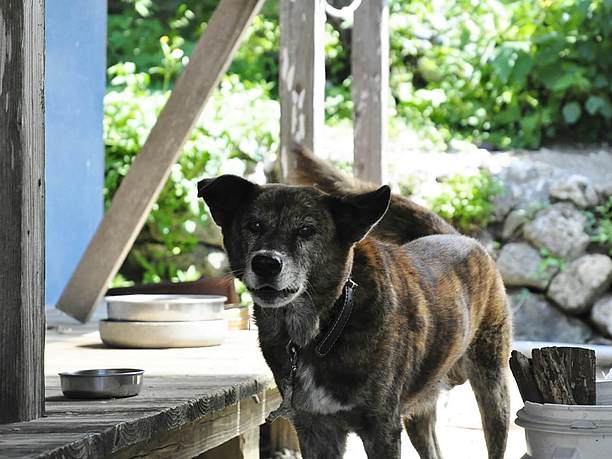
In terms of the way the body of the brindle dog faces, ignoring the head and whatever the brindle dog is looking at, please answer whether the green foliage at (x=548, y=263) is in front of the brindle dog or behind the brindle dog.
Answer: behind

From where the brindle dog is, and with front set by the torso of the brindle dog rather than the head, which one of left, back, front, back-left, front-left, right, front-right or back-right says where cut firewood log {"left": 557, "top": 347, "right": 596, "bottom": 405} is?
back-left

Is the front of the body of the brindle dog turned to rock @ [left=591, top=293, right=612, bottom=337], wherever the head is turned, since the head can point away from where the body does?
no

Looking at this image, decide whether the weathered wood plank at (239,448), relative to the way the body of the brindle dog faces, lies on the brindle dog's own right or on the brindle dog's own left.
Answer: on the brindle dog's own right

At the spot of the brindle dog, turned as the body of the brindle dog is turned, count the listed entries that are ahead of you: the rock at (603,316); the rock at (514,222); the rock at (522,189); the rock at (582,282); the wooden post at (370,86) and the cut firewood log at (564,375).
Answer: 0

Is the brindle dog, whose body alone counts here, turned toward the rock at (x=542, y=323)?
no

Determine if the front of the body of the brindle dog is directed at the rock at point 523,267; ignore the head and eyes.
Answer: no

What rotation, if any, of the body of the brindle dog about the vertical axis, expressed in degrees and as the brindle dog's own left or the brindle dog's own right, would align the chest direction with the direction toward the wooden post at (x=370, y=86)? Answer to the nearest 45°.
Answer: approximately 135° to the brindle dog's own right

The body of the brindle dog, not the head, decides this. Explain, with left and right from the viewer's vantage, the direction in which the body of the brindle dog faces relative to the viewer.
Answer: facing the viewer and to the left of the viewer

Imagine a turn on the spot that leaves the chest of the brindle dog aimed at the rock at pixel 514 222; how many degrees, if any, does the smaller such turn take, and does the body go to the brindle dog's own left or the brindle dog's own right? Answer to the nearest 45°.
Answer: approximately 135° to the brindle dog's own right

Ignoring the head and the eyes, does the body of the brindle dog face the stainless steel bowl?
no

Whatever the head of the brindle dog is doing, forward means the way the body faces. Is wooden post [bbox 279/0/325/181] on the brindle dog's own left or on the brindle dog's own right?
on the brindle dog's own right
